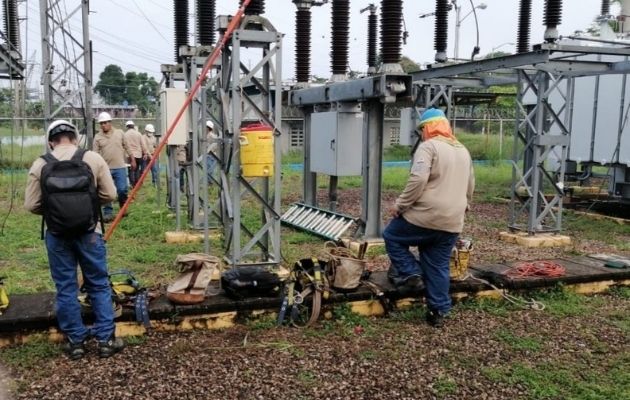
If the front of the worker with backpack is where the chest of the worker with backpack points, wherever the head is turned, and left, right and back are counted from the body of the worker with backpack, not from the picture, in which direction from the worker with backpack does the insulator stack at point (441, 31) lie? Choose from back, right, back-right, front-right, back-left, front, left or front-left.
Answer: front-right

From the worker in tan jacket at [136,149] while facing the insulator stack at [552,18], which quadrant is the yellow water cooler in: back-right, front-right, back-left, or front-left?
front-right

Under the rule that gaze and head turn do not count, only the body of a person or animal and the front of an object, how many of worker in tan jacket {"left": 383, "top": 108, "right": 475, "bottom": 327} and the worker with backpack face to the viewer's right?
0

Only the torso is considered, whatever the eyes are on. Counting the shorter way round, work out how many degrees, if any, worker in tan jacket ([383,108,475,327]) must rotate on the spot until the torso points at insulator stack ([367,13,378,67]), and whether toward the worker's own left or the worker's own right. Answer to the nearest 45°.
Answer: approximately 45° to the worker's own right

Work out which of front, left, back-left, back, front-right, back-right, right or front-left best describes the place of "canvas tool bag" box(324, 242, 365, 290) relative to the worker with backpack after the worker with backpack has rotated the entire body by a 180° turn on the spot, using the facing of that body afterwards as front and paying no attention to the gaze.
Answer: left

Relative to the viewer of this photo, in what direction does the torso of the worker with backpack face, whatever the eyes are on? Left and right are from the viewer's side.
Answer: facing away from the viewer

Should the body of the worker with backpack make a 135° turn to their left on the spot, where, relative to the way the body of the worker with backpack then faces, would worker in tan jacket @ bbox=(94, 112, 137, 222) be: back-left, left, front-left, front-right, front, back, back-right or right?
back-right

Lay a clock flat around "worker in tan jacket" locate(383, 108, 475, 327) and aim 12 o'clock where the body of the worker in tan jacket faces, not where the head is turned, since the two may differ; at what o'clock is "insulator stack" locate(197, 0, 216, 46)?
The insulator stack is roughly at 12 o'clock from the worker in tan jacket.

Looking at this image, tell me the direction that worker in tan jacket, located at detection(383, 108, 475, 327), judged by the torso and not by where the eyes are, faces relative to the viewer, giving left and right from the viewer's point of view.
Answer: facing away from the viewer and to the left of the viewer

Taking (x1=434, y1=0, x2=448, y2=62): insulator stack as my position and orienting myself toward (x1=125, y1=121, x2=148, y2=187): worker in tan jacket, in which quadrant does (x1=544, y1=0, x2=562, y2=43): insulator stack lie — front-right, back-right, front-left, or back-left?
back-left

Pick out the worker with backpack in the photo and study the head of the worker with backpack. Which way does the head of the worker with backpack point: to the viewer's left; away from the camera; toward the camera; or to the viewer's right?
away from the camera

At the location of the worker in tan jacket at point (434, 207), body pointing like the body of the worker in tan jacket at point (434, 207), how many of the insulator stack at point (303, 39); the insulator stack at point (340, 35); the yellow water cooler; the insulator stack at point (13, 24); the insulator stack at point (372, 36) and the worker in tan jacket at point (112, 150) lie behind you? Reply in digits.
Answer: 0

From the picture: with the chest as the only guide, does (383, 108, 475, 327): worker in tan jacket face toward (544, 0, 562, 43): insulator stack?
no

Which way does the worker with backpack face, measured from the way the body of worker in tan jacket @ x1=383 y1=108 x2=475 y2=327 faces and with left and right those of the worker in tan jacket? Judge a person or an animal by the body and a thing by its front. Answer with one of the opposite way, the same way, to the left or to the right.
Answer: the same way

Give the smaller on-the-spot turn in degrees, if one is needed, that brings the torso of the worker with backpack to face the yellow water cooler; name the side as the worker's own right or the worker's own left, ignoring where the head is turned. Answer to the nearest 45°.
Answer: approximately 45° to the worker's own right
